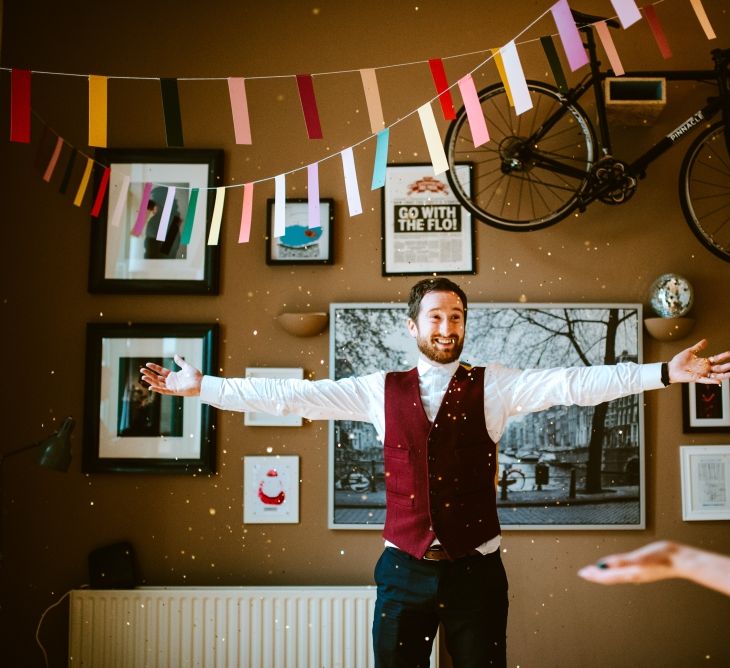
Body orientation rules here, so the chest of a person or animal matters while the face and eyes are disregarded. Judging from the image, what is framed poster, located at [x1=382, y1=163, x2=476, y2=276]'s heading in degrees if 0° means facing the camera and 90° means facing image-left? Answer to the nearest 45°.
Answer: approximately 0°

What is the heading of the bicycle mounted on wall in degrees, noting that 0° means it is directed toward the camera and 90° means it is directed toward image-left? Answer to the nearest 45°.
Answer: approximately 270°

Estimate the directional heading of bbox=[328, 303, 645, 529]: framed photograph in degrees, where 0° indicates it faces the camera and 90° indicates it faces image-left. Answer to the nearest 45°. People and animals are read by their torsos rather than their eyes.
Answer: approximately 0°
